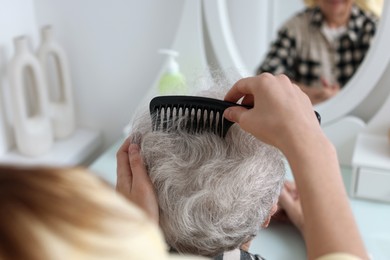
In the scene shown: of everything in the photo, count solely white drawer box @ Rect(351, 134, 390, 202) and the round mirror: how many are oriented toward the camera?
2

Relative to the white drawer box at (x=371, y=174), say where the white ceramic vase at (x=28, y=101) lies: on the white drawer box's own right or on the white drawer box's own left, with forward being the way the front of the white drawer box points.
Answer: on the white drawer box's own right

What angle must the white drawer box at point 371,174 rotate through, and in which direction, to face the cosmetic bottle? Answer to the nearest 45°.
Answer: approximately 90° to its right

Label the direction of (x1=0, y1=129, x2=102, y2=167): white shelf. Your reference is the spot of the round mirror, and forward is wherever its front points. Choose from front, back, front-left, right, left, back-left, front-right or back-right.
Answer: right

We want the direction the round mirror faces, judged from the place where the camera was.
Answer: facing the viewer

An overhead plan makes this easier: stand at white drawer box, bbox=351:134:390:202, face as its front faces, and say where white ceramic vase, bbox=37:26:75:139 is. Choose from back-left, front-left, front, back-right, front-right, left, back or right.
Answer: right

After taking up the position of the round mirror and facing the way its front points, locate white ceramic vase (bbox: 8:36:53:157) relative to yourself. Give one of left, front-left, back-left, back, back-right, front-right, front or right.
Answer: right

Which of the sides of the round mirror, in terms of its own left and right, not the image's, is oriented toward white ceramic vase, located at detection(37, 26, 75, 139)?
right

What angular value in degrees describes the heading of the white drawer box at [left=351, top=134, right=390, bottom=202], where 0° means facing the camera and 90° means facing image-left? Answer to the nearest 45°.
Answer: approximately 0°
